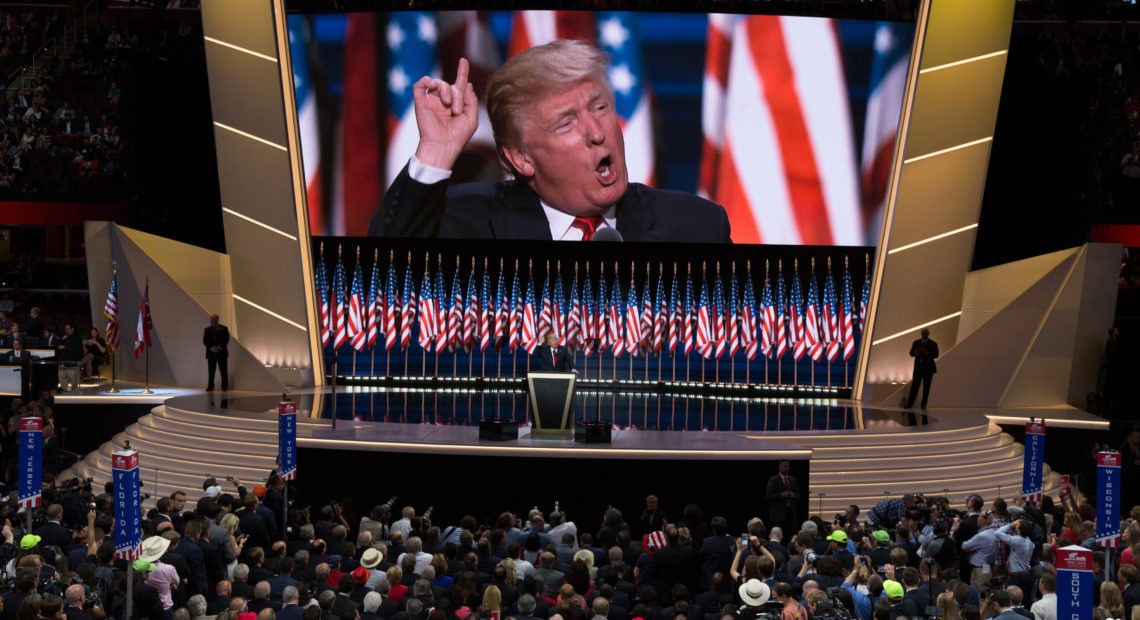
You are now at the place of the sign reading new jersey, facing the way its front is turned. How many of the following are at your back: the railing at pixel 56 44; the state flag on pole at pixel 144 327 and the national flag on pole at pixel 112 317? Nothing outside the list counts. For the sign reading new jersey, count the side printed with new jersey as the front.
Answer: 3

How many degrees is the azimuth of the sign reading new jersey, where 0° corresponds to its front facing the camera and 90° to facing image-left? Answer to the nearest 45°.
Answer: approximately 0°

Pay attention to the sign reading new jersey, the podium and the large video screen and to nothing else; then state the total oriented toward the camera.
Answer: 3

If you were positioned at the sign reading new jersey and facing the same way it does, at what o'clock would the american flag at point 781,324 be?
The american flag is roughly at 8 o'clock from the sign reading new jersey.

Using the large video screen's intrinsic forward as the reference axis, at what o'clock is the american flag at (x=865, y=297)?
The american flag is roughly at 9 o'clock from the large video screen.

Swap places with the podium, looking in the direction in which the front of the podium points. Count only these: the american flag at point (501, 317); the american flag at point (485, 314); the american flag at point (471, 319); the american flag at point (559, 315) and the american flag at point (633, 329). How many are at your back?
5

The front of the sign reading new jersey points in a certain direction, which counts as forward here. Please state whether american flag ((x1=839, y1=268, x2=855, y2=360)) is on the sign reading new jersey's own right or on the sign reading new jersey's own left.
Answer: on the sign reading new jersey's own left

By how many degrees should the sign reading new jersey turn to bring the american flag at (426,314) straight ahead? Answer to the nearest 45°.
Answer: approximately 135° to its left

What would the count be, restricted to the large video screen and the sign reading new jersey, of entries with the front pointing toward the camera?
2

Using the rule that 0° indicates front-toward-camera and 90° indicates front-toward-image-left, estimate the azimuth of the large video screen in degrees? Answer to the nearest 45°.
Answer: approximately 0°

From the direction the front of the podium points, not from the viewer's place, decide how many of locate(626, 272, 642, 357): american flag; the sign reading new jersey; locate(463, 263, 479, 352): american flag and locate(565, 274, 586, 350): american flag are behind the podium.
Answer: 3
